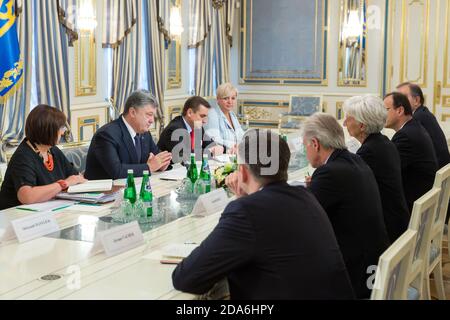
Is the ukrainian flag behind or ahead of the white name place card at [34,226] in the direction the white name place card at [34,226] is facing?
behind

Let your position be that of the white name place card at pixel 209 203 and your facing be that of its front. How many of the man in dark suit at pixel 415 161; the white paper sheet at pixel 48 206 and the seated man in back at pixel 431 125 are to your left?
2

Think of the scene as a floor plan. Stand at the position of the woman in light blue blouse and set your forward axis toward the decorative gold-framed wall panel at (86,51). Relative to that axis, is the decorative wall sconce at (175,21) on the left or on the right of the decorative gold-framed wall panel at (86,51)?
right

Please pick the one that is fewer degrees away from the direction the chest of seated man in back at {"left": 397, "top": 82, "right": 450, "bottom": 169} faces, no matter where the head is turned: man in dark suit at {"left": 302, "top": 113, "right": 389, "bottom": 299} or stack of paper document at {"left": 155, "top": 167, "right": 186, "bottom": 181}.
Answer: the stack of paper document

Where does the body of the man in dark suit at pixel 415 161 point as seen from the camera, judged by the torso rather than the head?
to the viewer's left

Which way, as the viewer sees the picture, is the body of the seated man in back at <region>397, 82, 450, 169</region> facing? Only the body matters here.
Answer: to the viewer's left

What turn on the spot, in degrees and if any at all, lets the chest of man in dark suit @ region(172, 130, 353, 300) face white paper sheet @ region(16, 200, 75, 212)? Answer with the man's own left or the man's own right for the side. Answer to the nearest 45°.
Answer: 0° — they already face it

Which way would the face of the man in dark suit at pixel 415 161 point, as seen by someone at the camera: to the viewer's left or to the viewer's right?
to the viewer's left

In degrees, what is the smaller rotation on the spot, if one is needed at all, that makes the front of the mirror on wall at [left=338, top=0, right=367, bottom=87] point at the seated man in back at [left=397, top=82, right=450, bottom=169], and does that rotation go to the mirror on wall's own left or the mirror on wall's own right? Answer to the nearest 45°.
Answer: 0° — it already faces them

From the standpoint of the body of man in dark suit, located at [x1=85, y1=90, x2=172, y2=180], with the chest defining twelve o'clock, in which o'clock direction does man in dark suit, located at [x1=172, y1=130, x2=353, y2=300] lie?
man in dark suit, located at [x1=172, y1=130, x2=353, y2=300] is roughly at 1 o'clock from man in dark suit, located at [x1=85, y1=90, x2=172, y2=180].

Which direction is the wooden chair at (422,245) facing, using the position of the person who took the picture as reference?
facing away from the viewer and to the left of the viewer
